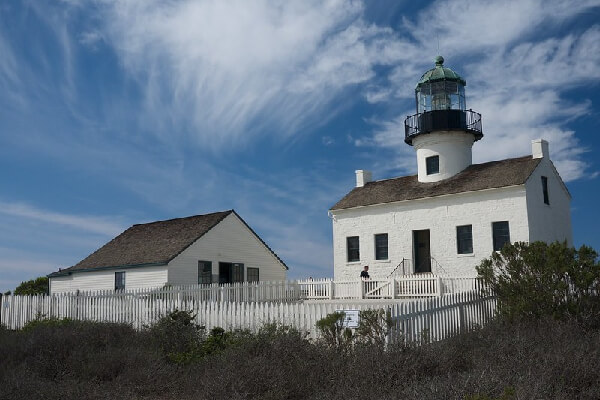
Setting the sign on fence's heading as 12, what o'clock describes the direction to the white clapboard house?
The white clapboard house is roughly at 5 o'clock from the sign on fence.

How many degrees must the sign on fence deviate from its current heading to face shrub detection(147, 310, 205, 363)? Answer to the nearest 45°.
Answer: approximately 90° to its right

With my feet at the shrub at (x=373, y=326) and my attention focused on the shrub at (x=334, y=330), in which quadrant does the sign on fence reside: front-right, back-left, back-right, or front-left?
front-right

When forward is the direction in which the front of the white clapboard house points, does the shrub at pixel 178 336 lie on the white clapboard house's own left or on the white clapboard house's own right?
on the white clapboard house's own right

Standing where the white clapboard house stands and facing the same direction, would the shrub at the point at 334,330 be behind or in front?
in front

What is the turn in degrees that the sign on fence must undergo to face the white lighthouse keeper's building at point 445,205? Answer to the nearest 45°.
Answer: approximately 180°

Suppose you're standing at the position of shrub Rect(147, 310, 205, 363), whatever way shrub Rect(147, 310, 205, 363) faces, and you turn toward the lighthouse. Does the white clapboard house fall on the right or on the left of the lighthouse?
left

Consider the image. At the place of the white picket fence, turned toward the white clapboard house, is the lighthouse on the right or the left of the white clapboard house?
right

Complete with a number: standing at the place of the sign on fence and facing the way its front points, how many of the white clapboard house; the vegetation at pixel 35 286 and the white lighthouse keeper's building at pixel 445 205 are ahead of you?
0

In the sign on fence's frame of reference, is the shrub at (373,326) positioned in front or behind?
in front

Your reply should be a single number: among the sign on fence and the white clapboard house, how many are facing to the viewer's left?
0

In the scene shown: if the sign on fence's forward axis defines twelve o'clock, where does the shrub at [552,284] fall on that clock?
The shrub is roughly at 8 o'clock from the sign on fence.

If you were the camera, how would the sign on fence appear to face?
facing the viewer

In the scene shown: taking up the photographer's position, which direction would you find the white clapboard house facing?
facing the viewer and to the right of the viewer
